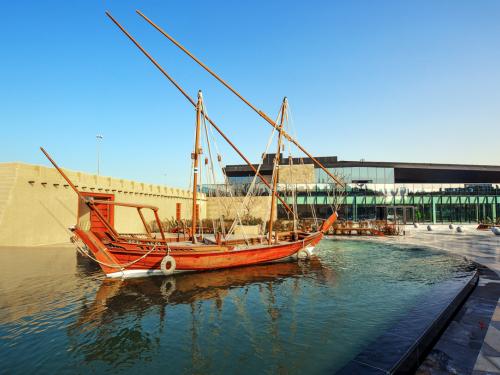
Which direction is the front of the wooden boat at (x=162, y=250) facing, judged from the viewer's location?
facing away from the viewer and to the right of the viewer

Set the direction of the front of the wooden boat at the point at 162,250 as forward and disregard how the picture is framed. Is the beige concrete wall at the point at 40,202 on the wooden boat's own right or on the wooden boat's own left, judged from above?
on the wooden boat's own left
